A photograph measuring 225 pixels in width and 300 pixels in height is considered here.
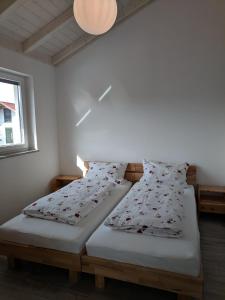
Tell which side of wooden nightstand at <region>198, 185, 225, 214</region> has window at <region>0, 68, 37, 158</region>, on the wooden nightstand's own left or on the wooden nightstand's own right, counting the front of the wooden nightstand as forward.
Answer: on the wooden nightstand's own right

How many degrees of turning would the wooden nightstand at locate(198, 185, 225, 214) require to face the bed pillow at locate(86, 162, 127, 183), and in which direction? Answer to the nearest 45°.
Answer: approximately 90° to its right

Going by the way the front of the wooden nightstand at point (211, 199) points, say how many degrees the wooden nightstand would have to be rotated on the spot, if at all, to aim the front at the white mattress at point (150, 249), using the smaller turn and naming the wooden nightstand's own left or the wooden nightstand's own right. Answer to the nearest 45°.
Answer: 0° — it already faces it

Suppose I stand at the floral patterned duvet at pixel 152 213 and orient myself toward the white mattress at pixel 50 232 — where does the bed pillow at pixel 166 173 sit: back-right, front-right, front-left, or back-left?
back-right

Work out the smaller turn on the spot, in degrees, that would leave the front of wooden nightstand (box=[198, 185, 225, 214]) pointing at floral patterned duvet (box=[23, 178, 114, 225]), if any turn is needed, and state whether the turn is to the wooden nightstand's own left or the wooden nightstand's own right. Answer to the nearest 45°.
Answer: approximately 45° to the wooden nightstand's own right

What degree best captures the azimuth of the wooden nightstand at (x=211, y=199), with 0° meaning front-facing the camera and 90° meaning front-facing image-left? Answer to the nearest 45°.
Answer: approximately 0°

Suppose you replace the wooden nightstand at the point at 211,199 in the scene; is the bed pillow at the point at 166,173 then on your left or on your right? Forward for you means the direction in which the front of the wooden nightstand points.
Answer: on your right
